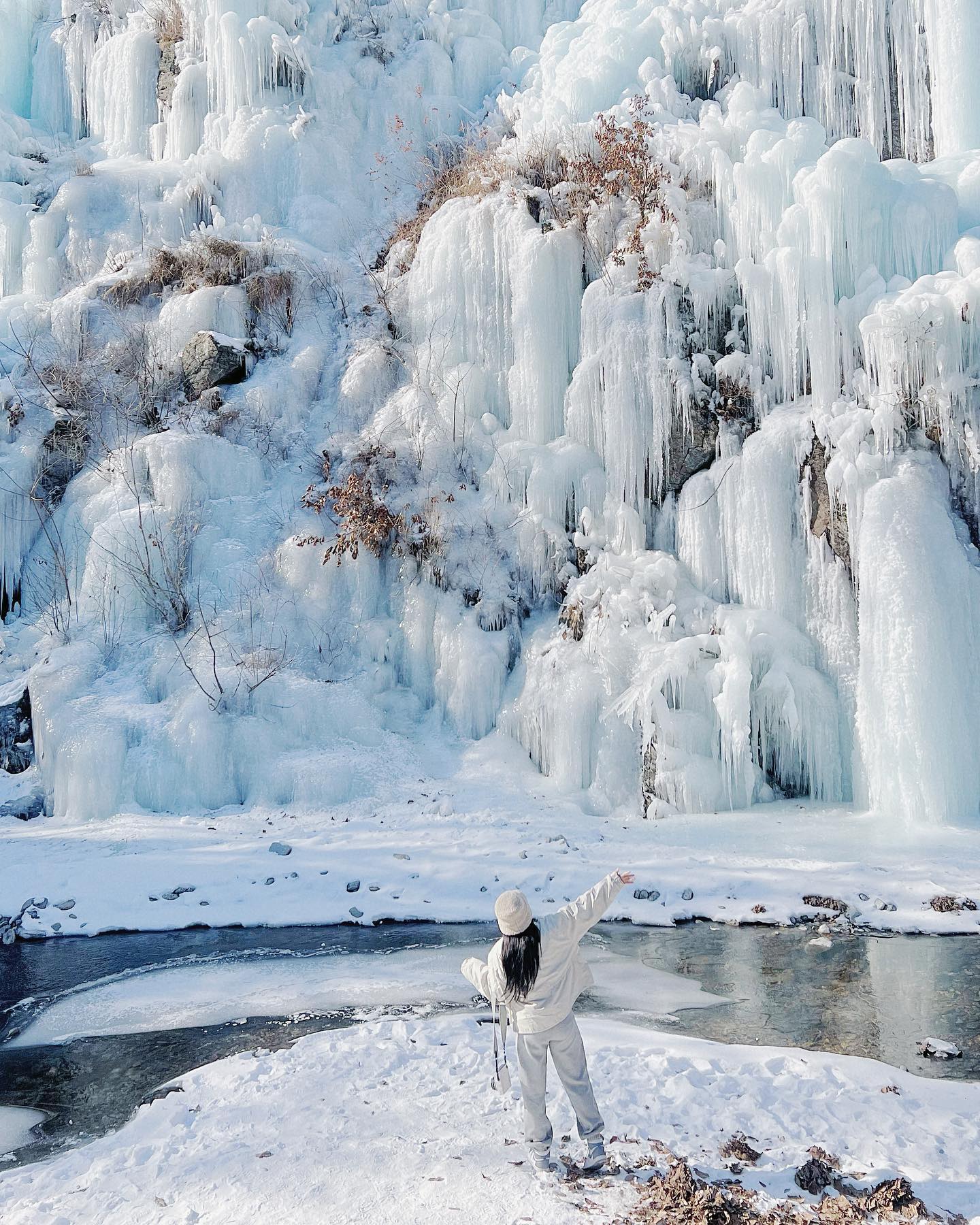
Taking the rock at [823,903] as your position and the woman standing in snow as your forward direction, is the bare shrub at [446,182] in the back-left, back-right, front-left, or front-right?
back-right

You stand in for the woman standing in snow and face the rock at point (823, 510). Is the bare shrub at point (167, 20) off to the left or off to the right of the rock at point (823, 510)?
left

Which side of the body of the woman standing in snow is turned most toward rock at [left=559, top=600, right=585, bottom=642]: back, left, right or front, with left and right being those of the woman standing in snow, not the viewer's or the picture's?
front

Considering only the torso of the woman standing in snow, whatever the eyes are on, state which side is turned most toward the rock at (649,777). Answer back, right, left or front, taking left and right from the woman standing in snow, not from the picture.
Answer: front

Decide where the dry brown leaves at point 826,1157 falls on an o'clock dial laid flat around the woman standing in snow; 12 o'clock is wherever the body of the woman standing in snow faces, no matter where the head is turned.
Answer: The dry brown leaves is roughly at 3 o'clock from the woman standing in snow.

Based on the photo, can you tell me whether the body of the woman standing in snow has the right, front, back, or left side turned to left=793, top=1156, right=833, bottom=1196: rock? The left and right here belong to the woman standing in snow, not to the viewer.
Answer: right

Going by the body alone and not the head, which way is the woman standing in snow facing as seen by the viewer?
away from the camera

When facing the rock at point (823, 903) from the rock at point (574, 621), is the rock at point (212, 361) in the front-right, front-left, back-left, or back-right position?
back-right

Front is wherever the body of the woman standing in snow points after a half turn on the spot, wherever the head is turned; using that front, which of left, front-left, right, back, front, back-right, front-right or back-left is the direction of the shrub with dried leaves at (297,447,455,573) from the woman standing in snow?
back

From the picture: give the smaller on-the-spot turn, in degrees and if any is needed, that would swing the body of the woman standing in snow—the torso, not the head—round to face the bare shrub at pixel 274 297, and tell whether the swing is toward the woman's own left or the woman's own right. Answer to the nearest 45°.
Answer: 0° — they already face it

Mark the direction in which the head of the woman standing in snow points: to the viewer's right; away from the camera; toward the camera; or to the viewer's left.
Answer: away from the camera

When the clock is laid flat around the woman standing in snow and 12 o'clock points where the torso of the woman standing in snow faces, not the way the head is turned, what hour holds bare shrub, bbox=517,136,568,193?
The bare shrub is roughly at 12 o'clock from the woman standing in snow.

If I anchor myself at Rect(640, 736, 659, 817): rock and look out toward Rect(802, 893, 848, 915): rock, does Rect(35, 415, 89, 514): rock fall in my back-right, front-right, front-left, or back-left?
back-right

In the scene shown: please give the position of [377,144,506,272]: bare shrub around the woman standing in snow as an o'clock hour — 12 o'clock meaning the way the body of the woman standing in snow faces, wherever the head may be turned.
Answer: The bare shrub is roughly at 12 o'clock from the woman standing in snow.
